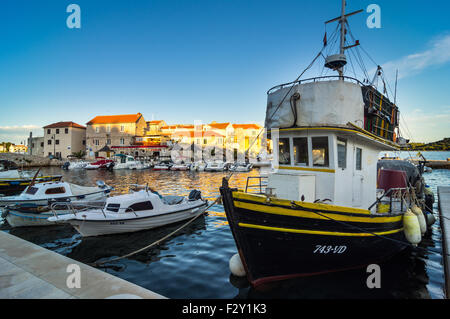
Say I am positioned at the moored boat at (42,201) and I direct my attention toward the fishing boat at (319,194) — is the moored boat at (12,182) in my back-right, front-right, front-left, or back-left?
back-left

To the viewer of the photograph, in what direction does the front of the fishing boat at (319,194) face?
facing the viewer and to the left of the viewer
